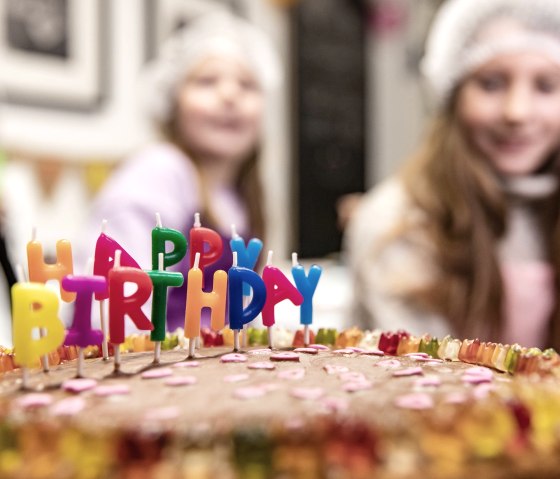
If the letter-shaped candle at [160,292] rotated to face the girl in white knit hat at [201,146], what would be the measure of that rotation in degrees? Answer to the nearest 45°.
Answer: approximately 180°

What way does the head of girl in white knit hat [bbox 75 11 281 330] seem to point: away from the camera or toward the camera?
toward the camera

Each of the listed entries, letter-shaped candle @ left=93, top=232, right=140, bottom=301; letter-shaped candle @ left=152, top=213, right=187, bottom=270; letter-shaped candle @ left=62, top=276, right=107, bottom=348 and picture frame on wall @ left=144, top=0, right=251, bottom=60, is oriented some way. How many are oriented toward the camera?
4

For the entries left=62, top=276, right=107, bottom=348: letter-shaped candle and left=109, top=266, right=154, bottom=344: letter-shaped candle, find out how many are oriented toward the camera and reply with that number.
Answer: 2

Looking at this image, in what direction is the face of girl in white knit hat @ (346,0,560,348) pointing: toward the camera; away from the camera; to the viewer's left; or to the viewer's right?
toward the camera

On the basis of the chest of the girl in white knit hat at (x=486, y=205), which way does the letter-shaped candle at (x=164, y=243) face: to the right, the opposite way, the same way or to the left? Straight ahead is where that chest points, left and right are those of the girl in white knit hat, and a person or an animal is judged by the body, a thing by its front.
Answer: the same way

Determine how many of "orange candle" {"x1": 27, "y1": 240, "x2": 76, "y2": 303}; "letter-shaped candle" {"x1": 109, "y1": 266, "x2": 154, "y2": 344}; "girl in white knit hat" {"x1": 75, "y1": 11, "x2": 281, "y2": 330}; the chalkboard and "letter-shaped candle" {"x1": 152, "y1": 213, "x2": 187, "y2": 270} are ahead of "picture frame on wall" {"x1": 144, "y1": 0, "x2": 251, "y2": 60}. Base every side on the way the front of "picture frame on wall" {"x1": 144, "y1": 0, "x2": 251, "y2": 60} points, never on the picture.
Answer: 4

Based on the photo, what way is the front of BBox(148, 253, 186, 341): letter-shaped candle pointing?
toward the camera

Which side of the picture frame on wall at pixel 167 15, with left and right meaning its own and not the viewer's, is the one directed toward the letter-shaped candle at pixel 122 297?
front

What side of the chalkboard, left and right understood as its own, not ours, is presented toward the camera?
front

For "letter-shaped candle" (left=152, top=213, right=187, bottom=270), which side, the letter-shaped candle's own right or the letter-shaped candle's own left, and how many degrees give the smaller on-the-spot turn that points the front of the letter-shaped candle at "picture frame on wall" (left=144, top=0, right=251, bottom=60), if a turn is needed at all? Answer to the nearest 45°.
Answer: approximately 180°

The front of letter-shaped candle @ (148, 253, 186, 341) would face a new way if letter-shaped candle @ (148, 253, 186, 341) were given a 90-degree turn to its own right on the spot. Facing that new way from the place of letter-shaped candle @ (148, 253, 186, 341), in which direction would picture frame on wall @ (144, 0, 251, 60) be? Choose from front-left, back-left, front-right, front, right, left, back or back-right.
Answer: right

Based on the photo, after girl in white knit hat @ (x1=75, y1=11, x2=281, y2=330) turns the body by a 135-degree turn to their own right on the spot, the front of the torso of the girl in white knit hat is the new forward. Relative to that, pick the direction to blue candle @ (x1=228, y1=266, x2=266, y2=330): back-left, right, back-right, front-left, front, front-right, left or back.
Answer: left

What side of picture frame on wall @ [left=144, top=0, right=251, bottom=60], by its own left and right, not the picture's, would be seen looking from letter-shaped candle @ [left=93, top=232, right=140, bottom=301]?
front
